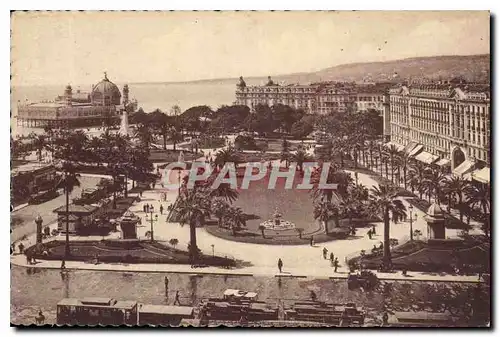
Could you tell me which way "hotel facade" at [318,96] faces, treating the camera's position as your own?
facing the viewer

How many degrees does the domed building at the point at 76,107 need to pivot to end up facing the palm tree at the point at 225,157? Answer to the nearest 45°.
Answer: approximately 45° to its left

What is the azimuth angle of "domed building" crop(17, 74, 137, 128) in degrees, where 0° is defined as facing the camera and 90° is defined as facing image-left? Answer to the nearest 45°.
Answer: approximately 315°

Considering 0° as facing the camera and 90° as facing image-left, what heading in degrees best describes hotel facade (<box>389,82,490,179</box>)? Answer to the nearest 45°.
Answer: approximately 45°

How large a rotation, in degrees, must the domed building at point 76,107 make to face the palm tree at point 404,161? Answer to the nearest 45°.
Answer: approximately 45° to its left
